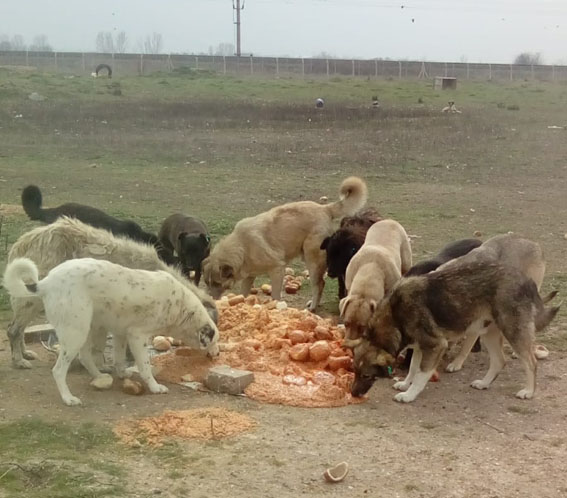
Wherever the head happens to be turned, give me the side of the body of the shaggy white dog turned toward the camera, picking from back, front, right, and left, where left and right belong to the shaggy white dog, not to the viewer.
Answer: right

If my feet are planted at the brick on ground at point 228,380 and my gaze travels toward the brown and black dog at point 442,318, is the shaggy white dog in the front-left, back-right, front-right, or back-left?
back-left

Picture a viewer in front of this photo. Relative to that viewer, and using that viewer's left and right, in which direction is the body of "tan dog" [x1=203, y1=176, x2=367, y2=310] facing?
facing to the left of the viewer

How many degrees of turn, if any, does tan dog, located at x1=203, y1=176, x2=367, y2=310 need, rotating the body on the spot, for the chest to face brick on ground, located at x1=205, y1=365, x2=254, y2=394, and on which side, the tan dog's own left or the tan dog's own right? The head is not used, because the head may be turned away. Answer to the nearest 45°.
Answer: approximately 90° to the tan dog's own left

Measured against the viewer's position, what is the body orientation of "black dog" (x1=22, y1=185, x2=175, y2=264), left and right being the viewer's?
facing to the right of the viewer

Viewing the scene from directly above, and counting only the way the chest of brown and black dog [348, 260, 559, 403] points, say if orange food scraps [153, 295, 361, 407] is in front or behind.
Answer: in front

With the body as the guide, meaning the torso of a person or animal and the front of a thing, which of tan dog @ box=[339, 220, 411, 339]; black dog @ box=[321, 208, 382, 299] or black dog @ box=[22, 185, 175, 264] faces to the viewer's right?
black dog @ box=[22, 185, 175, 264]

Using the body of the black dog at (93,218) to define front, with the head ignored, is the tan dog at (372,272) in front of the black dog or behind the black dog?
in front

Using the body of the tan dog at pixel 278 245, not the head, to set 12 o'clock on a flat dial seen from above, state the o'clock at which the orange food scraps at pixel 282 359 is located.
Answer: The orange food scraps is roughly at 9 o'clock from the tan dog.

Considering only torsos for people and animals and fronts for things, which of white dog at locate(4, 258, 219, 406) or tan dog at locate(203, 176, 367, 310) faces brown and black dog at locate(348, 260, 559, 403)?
the white dog

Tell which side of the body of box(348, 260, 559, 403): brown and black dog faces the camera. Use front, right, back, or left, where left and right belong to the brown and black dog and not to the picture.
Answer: left

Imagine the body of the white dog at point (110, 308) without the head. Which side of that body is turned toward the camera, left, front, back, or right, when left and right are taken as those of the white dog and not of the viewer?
right
